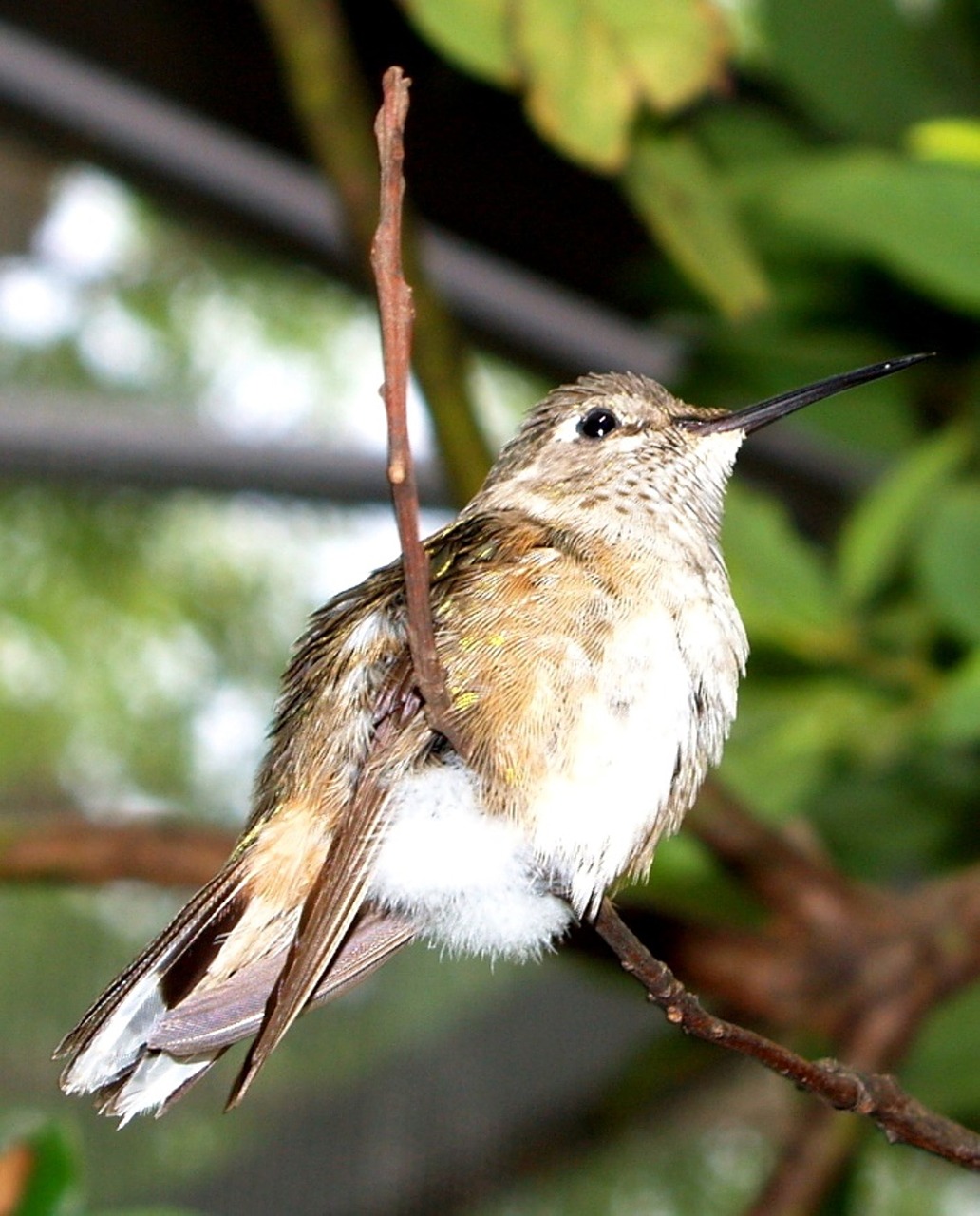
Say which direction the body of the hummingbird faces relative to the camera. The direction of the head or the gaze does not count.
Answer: to the viewer's right

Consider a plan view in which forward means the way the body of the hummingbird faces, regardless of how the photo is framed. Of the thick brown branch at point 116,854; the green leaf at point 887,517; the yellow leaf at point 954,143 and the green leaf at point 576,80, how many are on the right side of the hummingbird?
0

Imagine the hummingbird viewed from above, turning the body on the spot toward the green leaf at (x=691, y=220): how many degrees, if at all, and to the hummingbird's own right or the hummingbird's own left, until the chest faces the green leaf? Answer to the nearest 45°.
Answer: approximately 45° to the hummingbird's own left

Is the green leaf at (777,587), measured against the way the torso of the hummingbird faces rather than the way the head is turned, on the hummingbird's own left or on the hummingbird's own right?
on the hummingbird's own left

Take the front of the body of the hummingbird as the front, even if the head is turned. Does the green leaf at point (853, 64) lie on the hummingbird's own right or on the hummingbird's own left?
on the hummingbird's own left

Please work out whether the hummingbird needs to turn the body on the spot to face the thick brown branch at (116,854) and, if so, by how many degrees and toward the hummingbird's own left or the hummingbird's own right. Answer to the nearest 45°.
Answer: approximately 135° to the hummingbird's own left

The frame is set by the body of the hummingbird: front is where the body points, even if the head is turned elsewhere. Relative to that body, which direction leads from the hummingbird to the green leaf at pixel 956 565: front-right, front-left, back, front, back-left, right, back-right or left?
front-left

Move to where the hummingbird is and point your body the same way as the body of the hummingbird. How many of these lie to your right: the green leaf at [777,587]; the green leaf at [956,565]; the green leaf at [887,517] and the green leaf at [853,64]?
0

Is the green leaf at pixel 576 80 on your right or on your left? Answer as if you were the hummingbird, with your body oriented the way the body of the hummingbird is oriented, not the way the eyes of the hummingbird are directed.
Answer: on your left

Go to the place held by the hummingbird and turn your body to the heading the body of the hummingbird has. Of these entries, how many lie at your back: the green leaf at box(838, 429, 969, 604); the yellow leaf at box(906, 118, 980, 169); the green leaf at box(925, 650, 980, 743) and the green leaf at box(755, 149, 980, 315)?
0

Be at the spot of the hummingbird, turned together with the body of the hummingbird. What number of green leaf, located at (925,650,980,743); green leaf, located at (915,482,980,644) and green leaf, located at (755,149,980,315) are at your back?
0

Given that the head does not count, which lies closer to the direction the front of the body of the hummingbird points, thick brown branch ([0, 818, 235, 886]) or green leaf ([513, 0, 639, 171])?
the green leaf

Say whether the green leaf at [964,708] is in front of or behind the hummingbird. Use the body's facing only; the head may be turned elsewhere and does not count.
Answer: in front

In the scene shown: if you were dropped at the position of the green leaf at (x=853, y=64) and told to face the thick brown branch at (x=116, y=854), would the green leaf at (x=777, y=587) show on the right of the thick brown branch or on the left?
left

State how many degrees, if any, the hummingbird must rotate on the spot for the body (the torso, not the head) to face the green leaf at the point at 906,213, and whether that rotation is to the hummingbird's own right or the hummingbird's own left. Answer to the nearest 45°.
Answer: approximately 45° to the hummingbird's own left

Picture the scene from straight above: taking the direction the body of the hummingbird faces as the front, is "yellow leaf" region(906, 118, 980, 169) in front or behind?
in front
